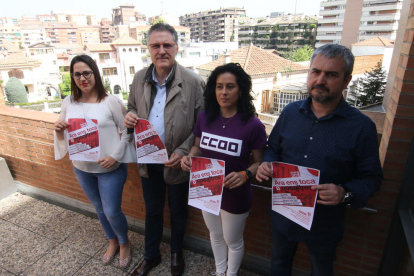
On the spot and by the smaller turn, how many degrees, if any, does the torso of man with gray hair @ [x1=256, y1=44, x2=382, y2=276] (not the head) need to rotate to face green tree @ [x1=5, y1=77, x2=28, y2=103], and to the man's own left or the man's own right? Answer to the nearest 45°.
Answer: approximately 90° to the man's own right

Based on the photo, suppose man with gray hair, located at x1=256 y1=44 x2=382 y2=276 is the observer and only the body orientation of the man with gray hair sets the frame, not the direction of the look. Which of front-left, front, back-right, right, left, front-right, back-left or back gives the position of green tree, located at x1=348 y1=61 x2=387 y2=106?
back-right

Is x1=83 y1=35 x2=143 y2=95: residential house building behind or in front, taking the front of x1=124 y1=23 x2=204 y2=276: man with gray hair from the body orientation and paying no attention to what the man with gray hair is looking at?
behind

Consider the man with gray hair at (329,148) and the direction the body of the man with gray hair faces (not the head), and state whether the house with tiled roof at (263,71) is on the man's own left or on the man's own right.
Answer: on the man's own right

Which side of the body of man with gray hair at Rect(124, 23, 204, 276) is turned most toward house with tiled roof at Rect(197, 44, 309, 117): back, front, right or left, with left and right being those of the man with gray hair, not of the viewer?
back

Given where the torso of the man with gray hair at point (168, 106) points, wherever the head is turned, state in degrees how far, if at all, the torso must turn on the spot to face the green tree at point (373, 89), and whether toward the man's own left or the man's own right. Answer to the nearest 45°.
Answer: approximately 135° to the man's own left
